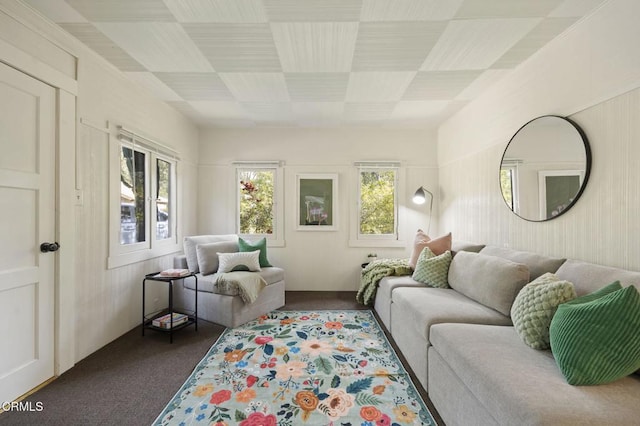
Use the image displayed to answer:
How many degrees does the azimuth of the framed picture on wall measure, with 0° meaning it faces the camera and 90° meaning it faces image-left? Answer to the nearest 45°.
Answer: approximately 0°

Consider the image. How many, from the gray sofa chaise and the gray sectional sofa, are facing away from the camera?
0

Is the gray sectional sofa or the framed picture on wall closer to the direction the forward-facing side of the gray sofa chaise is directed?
the gray sectional sofa

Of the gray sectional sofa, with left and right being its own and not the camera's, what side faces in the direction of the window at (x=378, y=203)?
right

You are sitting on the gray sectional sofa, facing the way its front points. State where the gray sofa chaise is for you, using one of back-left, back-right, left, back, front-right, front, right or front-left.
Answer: front-right

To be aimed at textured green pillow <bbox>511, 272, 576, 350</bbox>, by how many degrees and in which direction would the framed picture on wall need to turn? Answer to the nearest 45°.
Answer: approximately 45° to its left

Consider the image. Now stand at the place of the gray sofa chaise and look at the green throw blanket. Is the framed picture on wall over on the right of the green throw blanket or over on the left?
left

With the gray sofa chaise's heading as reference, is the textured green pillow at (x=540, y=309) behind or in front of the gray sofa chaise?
in front

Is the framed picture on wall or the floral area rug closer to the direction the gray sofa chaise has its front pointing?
the floral area rug

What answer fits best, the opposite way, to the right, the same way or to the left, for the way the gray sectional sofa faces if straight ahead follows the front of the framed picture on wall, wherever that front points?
to the right

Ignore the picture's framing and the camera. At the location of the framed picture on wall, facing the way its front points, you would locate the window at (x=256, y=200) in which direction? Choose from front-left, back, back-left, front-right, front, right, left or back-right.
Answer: right

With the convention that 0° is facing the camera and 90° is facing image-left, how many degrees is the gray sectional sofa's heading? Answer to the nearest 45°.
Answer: approximately 45°

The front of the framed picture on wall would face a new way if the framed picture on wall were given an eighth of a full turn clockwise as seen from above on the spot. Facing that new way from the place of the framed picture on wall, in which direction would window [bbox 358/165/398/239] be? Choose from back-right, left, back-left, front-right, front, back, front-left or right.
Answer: back-left

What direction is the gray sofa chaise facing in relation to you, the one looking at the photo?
facing the viewer and to the right of the viewer

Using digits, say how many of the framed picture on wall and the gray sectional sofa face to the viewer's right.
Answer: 0

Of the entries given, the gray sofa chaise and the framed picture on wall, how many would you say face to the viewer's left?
0

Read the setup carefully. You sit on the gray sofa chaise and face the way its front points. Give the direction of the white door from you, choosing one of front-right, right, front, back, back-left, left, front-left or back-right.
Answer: right
